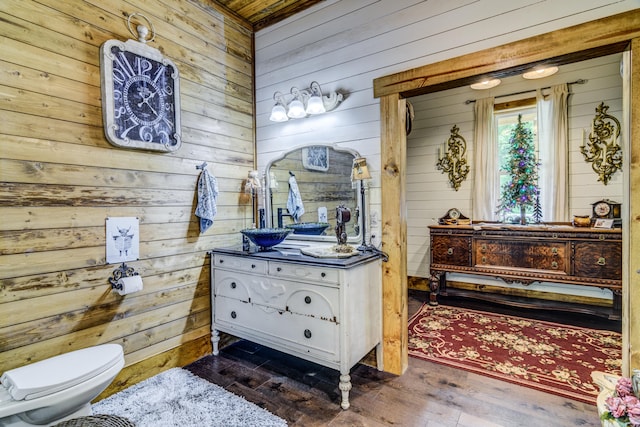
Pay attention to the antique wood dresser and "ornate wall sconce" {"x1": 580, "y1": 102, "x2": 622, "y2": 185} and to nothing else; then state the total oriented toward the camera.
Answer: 2

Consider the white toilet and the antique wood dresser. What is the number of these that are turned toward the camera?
1

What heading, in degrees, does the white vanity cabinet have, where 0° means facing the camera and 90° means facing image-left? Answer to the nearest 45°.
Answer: approximately 45°

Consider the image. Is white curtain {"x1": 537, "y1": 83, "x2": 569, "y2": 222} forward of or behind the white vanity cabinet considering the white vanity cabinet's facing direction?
behind
